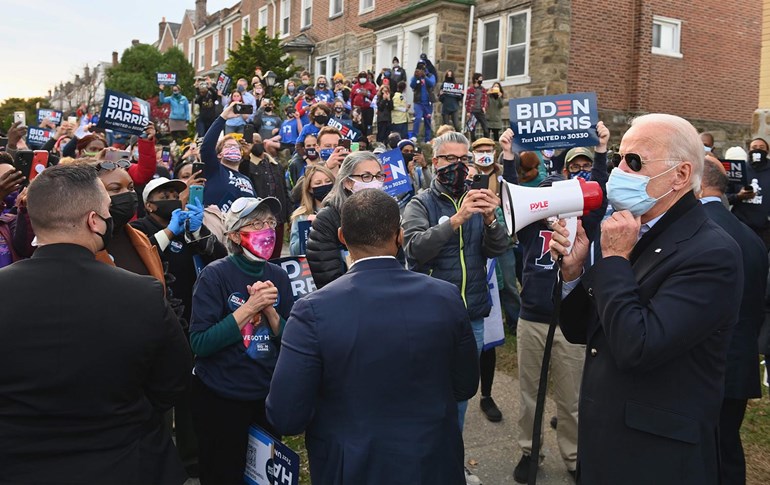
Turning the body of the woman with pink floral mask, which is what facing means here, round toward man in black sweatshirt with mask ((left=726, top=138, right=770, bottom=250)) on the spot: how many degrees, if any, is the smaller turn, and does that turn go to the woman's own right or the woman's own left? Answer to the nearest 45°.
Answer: approximately 90° to the woman's own left

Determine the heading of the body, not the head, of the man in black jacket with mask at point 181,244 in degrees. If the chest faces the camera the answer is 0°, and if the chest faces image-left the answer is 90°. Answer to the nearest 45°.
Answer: approximately 315°

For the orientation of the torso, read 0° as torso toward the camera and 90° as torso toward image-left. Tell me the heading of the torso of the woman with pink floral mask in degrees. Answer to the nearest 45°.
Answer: approximately 315°

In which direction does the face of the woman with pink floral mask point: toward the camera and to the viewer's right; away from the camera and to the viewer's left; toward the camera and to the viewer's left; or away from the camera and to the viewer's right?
toward the camera and to the viewer's right

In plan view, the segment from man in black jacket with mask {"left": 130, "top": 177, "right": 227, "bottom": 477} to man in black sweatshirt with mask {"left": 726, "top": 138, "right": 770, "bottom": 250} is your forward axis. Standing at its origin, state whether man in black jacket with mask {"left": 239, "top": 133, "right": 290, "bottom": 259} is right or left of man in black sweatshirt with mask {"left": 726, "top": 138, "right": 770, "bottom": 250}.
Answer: left

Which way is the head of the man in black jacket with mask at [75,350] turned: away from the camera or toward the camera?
away from the camera

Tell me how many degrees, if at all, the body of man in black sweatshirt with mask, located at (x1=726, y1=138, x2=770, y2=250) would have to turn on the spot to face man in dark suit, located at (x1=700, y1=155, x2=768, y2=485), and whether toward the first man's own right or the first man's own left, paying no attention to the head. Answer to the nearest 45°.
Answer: approximately 45° to the first man's own left

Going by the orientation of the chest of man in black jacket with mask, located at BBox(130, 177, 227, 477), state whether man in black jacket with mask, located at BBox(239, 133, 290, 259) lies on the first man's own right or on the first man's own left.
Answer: on the first man's own left

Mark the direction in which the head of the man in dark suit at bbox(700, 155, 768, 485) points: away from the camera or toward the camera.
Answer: away from the camera

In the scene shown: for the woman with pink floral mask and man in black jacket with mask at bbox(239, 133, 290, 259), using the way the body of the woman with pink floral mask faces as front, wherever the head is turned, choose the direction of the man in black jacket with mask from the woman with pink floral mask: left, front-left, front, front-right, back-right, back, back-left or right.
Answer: back-left
